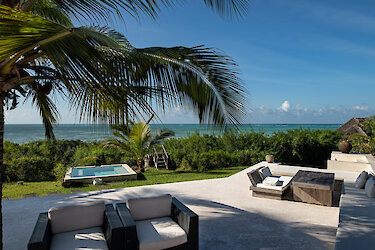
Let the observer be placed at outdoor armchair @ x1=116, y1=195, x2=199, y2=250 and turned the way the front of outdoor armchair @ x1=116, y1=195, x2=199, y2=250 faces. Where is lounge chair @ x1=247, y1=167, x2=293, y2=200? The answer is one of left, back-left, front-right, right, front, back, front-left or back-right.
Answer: left

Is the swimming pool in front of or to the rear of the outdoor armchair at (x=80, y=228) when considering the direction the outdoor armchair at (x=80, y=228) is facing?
to the rear

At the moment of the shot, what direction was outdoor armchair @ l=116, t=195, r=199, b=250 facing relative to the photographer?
facing the viewer and to the right of the viewer

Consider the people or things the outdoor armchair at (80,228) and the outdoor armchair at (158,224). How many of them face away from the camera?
0
